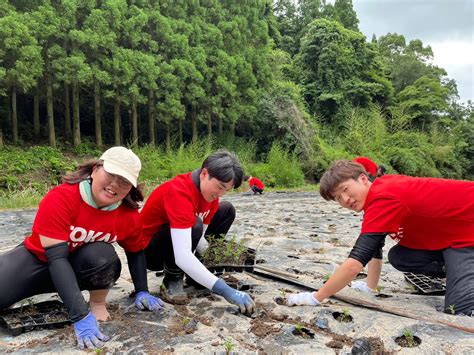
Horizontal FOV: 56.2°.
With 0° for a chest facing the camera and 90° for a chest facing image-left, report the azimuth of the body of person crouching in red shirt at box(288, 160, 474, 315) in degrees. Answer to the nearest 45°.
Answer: approximately 90°

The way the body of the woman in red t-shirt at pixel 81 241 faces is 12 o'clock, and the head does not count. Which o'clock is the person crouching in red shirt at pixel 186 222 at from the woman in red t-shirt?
The person crouching in red shirt is roughly at 10 o'clock from the woman in red t-shirt.

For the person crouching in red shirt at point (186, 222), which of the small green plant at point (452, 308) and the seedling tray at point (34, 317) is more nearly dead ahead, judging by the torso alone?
the small green plant

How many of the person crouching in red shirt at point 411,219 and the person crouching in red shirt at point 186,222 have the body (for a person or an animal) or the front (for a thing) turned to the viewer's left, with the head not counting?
1

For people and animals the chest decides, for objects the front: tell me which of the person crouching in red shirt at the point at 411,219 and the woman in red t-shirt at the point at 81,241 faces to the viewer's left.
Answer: the person crouching in red shirt

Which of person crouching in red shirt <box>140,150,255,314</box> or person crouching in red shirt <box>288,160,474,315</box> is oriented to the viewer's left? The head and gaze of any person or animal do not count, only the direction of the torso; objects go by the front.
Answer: person crouching in red shirt <box>288,160,474,315</box>

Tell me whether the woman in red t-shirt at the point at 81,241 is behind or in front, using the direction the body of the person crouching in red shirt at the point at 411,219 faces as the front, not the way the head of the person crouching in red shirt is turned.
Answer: in front

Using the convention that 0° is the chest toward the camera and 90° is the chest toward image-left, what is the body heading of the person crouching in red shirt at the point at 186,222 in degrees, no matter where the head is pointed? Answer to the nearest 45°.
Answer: approximately 315°
